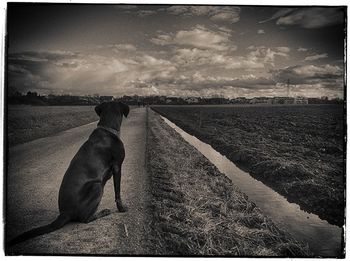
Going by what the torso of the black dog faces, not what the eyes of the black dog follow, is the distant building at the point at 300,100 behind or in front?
in front

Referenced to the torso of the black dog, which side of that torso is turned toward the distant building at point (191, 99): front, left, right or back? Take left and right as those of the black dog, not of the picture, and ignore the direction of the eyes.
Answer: front

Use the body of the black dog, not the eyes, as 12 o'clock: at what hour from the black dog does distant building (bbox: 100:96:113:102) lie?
The distant building is roughly at 11 o'clock from the black dog.

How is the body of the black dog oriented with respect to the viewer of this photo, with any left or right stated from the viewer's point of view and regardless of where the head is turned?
facing away from the viewer and to the right of the viewer
